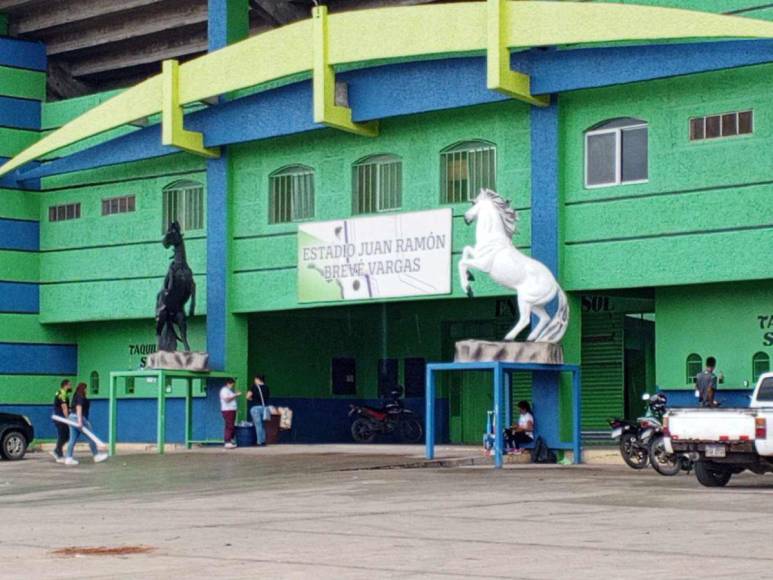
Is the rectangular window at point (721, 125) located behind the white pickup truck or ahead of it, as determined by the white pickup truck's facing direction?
ahead

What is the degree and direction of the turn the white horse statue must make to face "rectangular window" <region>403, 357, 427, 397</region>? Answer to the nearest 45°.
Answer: approximately 90° to its right

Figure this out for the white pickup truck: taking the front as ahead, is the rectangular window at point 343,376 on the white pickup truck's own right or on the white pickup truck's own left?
on the white pickup truck's own left

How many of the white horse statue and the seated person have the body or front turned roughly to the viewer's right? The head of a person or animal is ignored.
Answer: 0

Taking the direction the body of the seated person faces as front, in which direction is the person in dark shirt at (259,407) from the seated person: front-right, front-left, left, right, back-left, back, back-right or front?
front-right

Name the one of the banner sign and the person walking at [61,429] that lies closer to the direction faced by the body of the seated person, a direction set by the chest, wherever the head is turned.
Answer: the person walking

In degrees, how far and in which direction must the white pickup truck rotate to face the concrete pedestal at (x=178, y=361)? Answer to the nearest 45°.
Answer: approximately 90° to its left

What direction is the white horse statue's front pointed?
to the viewer's left
